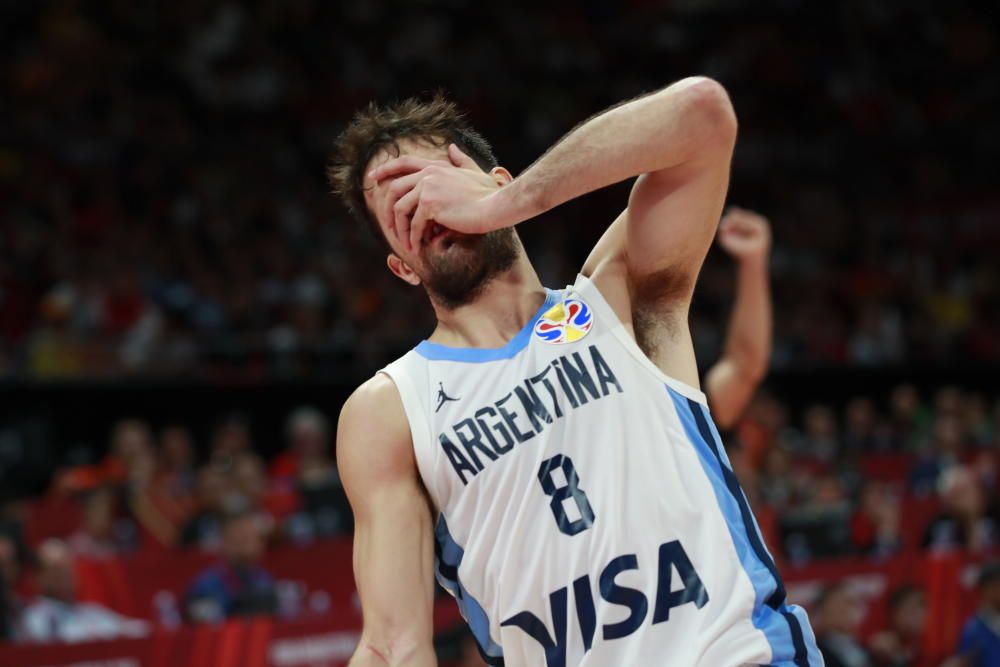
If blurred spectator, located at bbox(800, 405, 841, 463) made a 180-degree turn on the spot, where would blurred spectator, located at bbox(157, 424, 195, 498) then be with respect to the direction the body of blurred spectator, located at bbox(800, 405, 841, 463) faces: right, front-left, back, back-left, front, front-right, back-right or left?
back-left

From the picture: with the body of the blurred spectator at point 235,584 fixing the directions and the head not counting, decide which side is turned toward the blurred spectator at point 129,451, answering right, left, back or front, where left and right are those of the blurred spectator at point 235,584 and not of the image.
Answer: back

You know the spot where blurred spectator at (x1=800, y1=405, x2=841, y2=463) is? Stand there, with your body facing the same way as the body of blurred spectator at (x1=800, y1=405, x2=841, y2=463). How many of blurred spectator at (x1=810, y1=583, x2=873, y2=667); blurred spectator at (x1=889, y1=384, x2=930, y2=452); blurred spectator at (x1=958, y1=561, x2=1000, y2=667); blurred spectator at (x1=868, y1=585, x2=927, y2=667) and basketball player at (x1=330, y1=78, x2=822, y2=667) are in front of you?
4

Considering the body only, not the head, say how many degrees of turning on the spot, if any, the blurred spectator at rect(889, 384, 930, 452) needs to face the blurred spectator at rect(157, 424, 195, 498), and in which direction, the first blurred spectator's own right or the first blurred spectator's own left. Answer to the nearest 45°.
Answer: approximately 45° to the first blurred spectator's own right

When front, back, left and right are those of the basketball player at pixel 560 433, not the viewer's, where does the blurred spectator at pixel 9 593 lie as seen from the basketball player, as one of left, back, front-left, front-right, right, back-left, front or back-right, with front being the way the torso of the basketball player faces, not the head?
back-right

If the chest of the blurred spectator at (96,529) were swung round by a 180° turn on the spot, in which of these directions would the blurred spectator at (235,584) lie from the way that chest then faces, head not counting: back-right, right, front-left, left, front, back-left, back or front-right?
back-right

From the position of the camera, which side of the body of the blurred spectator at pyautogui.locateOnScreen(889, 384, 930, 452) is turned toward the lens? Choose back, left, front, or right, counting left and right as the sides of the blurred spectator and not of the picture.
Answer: front

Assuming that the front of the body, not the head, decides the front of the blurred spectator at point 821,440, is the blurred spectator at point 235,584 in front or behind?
in front

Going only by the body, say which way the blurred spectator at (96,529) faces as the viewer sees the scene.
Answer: toward the camera

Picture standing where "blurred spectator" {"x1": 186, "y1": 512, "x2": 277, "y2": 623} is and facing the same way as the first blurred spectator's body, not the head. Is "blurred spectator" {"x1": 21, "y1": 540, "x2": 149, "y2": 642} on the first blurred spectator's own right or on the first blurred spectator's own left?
on the first blurred spectator's own right

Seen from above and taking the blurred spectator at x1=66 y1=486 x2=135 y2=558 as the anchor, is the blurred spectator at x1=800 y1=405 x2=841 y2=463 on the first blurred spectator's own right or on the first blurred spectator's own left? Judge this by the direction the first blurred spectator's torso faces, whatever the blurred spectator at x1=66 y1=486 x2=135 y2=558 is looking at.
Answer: on the first blurred spectator's own left

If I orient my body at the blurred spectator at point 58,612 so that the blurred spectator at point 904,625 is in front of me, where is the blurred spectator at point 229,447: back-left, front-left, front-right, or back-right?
front-left

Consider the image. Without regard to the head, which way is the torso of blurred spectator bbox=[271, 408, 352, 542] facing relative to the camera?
toward the camera

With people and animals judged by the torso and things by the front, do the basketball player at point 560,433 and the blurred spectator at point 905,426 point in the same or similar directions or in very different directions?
same or similar directions
